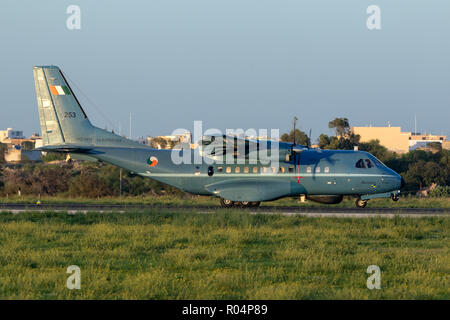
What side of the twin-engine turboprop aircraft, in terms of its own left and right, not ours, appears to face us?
right

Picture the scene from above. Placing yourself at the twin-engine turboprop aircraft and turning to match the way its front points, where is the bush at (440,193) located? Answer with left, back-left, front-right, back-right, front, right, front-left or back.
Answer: front-left
